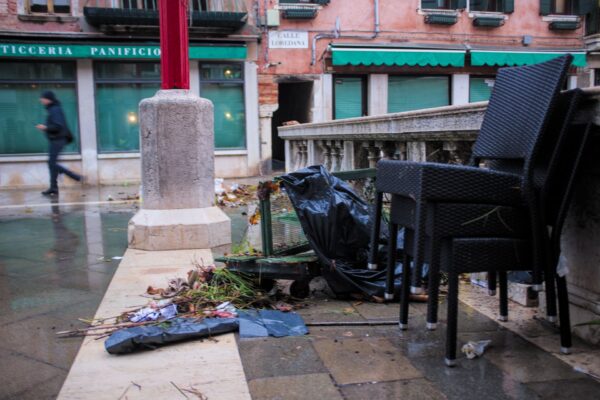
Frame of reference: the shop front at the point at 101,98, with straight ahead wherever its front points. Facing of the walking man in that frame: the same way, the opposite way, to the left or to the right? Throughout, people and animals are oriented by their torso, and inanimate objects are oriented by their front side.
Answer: to the right

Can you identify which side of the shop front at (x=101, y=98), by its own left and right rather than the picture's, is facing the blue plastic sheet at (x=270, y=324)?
front

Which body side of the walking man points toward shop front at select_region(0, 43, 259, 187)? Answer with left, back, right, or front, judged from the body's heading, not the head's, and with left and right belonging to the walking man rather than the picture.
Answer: right

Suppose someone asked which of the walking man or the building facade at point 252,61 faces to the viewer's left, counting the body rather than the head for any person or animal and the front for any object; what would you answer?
the walking man

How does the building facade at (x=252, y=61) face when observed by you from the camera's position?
facing the viewer

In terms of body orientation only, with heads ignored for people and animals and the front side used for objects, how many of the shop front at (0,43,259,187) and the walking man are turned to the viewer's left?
1

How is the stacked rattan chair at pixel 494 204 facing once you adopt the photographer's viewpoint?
facing the viewer and to the left of the viewer

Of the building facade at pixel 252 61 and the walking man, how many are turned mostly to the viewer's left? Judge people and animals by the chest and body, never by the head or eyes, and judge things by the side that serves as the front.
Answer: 1

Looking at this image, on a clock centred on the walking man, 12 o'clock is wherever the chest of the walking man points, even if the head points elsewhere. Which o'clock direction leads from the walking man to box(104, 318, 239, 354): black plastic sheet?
The black plastic sheet is roughly at 9 o'clock from the walking man.

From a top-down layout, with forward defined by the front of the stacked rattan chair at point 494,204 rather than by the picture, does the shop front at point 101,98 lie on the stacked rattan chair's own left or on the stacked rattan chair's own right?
on the stacked rattan chair's own right

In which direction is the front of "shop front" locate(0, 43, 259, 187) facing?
toward the camera

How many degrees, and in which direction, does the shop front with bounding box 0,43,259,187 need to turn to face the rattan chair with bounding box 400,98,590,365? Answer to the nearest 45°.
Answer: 0° — it already faces it

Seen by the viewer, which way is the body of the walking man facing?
to the viewer's left

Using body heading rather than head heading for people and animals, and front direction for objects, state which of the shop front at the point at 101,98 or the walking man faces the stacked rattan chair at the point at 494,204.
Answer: the shop front
